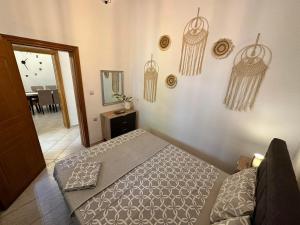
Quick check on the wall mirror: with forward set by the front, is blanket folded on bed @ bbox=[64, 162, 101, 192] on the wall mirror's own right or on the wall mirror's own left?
on the wall mirror's own right

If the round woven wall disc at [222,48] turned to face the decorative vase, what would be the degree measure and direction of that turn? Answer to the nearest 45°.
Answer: approximately 45° to its right

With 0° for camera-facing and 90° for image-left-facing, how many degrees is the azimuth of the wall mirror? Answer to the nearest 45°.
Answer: approximately 315°

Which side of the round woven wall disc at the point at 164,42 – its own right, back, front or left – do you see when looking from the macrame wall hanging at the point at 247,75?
left
